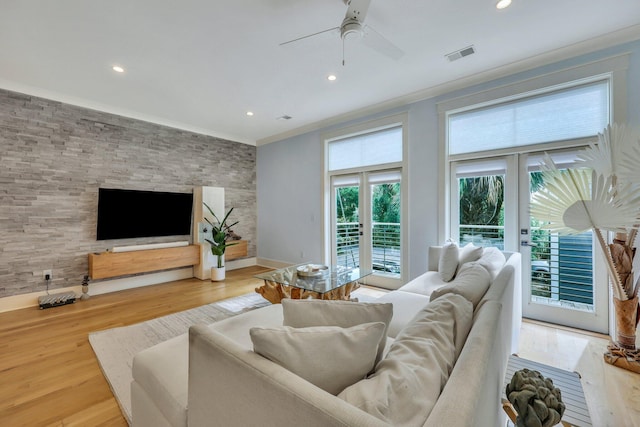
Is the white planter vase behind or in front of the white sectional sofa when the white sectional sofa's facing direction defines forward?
in front

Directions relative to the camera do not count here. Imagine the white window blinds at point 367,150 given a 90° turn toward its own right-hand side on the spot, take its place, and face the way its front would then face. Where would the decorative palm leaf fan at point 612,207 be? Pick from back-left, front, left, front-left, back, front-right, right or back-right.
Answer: back

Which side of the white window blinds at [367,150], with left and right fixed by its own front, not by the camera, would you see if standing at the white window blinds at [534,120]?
left

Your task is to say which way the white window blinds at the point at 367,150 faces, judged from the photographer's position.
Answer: facing the viewer and to the left of the viewer

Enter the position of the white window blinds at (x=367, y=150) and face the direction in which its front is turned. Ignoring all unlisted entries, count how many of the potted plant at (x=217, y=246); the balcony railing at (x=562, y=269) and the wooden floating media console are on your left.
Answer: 1

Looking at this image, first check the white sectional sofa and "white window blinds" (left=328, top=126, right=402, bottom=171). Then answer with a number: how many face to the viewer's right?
0

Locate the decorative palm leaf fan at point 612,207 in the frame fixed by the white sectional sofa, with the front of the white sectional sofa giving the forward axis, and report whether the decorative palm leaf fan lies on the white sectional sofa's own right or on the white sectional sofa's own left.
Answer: on the white sectional sofa's own right

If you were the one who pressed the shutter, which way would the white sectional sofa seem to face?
facing away from the viewer and to the left of the viewer

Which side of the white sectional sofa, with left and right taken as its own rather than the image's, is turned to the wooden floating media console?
front

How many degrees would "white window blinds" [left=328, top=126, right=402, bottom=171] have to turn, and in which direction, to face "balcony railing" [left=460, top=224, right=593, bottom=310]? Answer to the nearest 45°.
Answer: approximately 90° to its left

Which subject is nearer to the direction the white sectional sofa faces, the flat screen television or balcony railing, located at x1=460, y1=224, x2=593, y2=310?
the flat screen television

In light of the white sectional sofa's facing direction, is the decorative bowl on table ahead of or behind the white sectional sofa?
ahead

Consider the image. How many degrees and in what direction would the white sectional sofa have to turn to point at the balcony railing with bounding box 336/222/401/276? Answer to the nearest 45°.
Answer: approximately 45° to its right

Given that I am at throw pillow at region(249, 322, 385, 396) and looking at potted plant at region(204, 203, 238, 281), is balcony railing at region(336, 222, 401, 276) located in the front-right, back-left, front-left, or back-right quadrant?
front-right

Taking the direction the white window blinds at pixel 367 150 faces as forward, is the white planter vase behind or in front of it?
in front

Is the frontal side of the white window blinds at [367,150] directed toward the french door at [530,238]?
no

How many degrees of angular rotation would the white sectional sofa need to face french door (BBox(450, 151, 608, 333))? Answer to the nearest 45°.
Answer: approximately 90° to its right

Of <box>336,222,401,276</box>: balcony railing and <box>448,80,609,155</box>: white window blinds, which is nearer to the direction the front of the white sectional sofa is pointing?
the balcony railing
